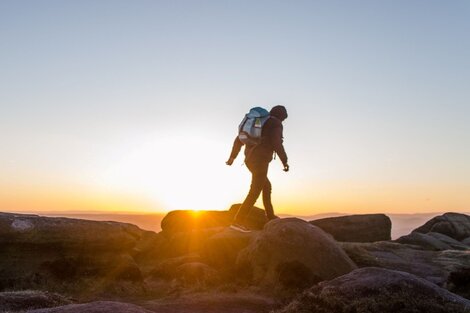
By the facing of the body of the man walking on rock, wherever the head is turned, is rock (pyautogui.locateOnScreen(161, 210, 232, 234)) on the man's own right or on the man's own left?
on the man's own left

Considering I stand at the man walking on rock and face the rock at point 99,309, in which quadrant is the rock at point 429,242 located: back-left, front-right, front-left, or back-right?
back-left

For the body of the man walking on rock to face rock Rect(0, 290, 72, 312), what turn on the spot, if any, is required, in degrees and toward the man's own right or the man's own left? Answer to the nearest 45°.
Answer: approximately 180°

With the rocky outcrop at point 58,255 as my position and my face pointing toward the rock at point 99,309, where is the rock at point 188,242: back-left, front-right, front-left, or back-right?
back-left

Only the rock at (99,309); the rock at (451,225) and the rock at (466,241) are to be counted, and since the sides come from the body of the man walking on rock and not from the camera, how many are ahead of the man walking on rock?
2

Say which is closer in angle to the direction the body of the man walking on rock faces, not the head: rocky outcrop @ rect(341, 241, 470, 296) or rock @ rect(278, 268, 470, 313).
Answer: the rocky outcrop

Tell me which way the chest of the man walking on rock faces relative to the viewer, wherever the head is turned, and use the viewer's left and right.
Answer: facing away from the viewer and to the right of the viewer

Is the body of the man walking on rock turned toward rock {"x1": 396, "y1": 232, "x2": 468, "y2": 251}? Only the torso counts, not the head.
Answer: yes

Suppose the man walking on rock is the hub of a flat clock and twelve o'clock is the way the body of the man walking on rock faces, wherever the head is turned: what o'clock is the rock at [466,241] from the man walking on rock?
The rock is roughly at 12 o'clock from the man walking on rock.
